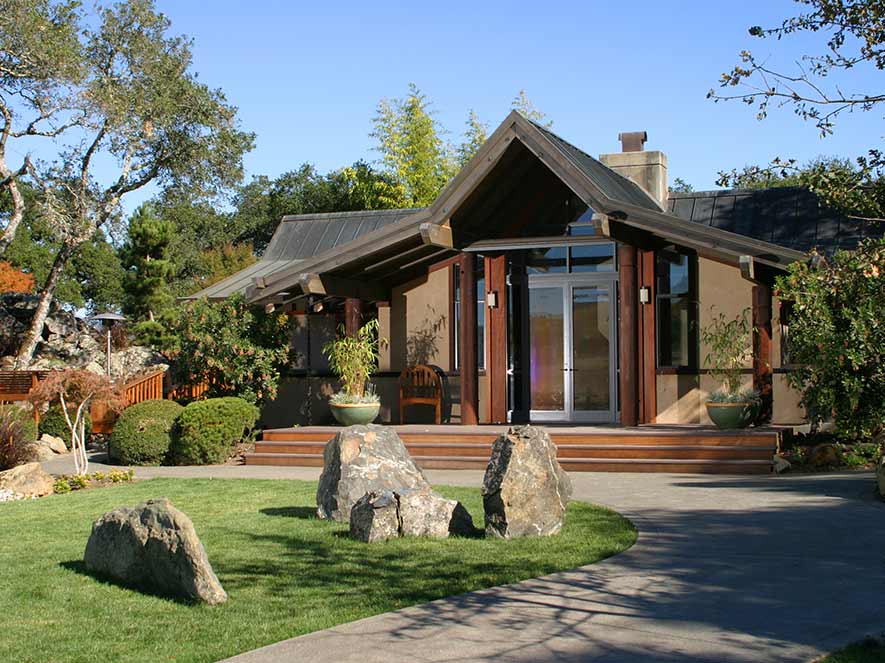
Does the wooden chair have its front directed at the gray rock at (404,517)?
yes

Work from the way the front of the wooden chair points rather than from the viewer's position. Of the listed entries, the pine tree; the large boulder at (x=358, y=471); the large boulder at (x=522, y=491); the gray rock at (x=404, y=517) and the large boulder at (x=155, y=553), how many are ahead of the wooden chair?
4

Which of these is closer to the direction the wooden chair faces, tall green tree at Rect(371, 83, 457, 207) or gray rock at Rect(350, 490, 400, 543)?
the gray rock

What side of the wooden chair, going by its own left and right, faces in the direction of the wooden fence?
right

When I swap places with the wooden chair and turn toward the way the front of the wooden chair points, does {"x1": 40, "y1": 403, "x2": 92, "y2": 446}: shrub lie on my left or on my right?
on my right

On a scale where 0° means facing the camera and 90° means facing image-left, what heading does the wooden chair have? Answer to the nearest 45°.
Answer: approximately 0°

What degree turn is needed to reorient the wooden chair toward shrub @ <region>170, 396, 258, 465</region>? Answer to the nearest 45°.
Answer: approximately 45° to its right

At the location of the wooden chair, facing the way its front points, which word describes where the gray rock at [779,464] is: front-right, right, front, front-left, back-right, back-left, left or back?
front-left

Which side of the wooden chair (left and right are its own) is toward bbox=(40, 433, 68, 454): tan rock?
right

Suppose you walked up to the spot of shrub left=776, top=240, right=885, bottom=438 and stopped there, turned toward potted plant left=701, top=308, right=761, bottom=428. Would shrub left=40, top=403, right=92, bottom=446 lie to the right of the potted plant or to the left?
left

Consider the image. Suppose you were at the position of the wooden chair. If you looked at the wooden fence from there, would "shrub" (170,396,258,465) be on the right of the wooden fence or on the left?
left

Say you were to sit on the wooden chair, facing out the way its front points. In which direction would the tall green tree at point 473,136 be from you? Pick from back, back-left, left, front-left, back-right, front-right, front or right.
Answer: back

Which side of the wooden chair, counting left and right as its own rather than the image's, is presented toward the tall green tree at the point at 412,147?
back
